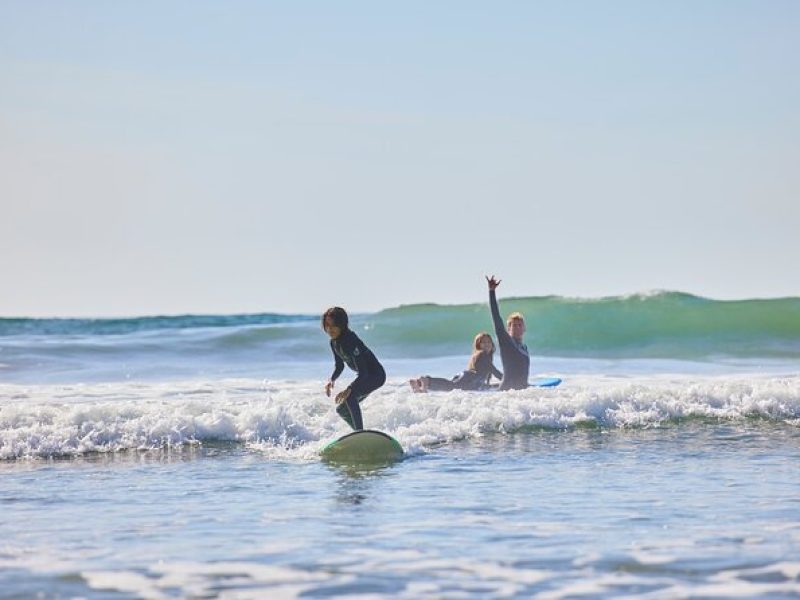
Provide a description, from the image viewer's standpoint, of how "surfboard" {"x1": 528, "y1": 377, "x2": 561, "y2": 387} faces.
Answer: facing to the right of the viewer

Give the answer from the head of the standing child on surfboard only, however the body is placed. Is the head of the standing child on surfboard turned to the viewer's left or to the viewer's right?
to the viewer's left

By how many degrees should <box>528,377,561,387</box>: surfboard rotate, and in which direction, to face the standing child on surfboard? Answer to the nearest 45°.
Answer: approximately 90° to its right

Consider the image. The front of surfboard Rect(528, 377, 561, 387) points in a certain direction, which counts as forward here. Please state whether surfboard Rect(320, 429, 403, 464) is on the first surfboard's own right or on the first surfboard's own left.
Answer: on the first surfboard's own right
